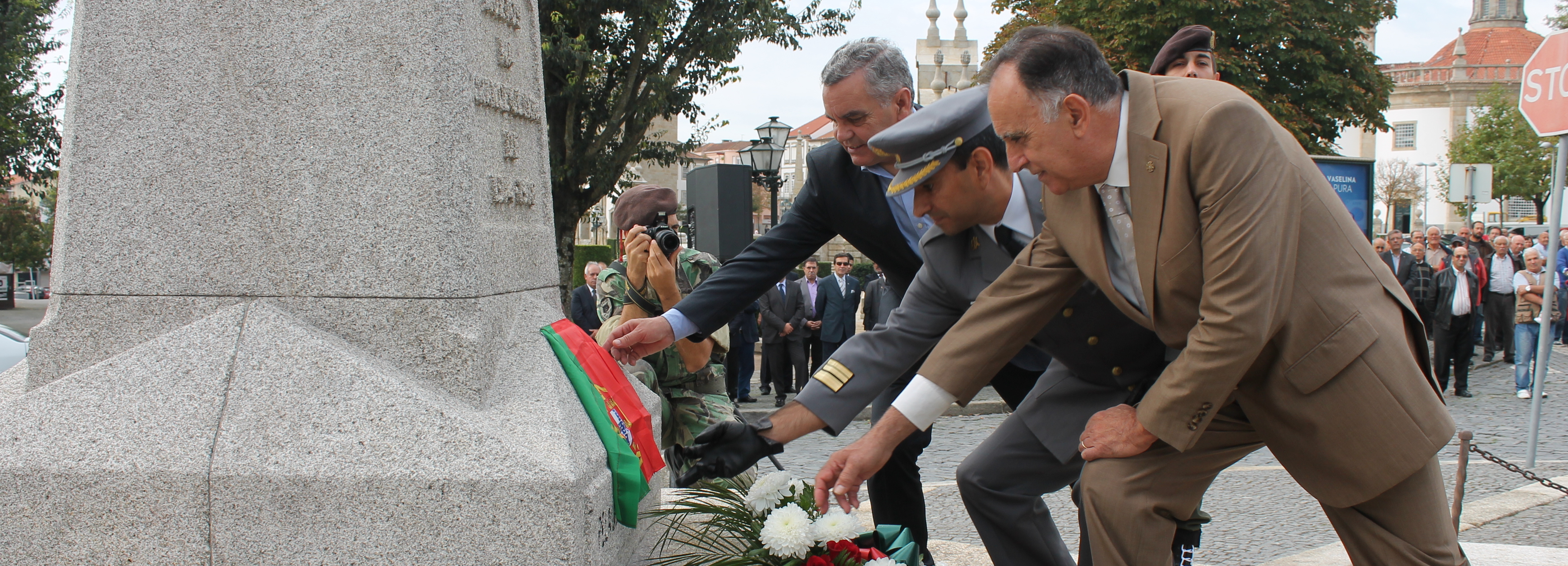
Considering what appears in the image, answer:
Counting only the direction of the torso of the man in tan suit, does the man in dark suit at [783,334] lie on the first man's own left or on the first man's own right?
on the first man's own right

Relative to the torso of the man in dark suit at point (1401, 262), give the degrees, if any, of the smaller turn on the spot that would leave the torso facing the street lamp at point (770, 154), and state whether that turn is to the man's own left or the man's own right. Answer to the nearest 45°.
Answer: approximately 90° to the man's own right

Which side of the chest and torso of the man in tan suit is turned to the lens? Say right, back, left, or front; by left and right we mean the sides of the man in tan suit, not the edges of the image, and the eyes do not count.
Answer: left

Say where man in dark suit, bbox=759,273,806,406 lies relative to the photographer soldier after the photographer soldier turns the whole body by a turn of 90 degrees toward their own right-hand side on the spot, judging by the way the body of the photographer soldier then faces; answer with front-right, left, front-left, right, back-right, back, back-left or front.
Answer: back-right

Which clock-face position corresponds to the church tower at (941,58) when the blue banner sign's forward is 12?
The church tower is roughly at 5 o'clock from the blue banner sign.

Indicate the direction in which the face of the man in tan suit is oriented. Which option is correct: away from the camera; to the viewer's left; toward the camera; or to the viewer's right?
to the viewer's left

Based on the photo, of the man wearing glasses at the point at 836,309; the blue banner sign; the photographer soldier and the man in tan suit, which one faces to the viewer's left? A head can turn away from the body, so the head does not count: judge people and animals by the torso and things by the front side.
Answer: the man in tan suit

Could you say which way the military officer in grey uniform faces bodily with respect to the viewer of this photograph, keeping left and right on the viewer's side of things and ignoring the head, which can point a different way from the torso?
facing the viewer and to the left of the viewer

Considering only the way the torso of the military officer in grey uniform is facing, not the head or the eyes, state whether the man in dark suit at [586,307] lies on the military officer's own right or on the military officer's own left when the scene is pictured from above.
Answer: on the military officer's own right

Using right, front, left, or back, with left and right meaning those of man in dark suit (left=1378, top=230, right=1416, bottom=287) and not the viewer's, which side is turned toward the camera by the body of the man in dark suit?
front

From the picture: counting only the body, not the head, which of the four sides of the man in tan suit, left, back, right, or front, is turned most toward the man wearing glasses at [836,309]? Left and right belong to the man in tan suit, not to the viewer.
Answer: right

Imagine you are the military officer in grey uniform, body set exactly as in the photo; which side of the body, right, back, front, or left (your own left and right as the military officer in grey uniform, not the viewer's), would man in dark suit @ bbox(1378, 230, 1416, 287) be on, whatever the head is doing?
back

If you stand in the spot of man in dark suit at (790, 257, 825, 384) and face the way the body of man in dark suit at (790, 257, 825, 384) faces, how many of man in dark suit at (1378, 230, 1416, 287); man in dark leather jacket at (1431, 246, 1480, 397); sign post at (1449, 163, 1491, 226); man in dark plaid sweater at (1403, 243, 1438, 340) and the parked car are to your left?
4

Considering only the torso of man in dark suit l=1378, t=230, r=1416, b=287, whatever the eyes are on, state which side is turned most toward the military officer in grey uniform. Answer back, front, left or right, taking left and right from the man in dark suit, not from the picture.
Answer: front

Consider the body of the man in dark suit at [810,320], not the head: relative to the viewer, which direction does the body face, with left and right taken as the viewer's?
facing the viewer

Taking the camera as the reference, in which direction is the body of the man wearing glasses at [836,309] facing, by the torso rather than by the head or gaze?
toward the camera

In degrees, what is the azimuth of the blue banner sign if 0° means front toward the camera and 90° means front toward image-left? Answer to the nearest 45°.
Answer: approximately 0°
